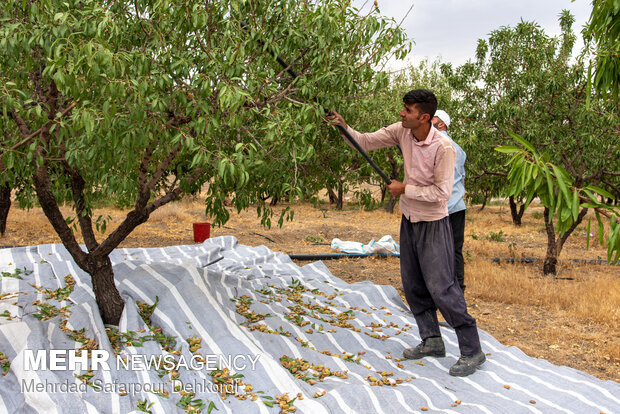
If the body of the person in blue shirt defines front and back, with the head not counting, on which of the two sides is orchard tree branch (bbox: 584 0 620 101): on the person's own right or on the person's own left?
on the person's own left

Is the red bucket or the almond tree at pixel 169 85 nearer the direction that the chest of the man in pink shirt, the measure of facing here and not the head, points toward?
the almond tree

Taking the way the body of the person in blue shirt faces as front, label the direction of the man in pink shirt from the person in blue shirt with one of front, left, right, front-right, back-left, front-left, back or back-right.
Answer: front-left

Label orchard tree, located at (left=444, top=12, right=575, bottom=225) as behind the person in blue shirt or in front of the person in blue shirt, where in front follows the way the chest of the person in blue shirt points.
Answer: behind

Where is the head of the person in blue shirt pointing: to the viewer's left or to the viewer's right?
to the viewer's left

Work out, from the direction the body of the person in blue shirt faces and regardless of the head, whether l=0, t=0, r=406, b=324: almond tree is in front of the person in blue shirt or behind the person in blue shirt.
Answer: in front

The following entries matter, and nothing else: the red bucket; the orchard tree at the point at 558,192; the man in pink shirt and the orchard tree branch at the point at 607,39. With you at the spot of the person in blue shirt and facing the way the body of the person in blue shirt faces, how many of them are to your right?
1

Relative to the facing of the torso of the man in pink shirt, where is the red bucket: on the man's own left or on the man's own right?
on the man's own right

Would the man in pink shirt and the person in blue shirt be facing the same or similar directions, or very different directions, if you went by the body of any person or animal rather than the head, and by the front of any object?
same or similar directions

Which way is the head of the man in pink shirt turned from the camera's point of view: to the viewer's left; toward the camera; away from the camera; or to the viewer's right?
to the viewer's left

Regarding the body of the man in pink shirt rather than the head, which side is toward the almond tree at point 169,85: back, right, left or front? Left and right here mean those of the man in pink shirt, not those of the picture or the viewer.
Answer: front

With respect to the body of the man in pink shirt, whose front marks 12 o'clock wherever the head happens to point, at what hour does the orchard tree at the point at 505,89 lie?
The orchard tree is roughly at 5 o'clock from the man in pink shirt.

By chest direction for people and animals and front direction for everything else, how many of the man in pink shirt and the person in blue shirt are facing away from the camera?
0
